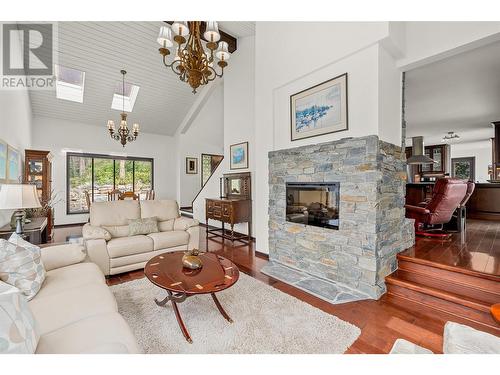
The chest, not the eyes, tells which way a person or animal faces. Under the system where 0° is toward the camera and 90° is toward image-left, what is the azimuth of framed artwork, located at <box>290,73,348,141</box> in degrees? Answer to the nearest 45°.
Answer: approximately 45°

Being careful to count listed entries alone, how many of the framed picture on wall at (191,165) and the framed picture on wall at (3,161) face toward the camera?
1

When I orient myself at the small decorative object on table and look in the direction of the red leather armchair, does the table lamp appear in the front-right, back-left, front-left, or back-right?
back-left

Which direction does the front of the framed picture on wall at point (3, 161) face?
to the viewer's right

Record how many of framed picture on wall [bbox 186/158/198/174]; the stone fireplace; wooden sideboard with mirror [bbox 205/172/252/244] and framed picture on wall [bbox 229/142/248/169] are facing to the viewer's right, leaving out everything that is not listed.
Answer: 0

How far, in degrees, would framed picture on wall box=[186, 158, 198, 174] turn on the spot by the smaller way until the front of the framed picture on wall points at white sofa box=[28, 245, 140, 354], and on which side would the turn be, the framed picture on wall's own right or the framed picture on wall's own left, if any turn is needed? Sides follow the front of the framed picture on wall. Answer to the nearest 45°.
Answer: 0° — it already faces it

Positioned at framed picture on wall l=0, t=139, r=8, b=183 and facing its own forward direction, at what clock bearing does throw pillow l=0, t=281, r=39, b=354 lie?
The throw pillow is roughly at 3 o'clock from the framed picture on wall.

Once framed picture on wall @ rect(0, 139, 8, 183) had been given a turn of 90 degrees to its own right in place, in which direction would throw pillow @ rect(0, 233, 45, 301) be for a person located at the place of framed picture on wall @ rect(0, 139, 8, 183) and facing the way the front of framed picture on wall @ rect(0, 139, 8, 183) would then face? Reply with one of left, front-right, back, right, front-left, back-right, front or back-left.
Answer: front

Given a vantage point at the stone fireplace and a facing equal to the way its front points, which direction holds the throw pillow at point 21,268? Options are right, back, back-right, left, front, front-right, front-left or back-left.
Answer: front

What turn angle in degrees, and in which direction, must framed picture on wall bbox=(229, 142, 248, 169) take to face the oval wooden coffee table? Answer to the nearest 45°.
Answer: approximately 45° to its left

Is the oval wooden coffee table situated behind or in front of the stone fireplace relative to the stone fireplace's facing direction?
in front

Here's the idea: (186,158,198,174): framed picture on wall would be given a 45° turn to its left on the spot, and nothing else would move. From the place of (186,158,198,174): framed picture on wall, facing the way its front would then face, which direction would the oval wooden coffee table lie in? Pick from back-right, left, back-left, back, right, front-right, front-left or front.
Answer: front-right

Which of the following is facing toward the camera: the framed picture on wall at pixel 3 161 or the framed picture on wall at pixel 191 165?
the framed picture on wall at pixel 191 165

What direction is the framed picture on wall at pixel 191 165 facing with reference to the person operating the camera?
facing the viewer
